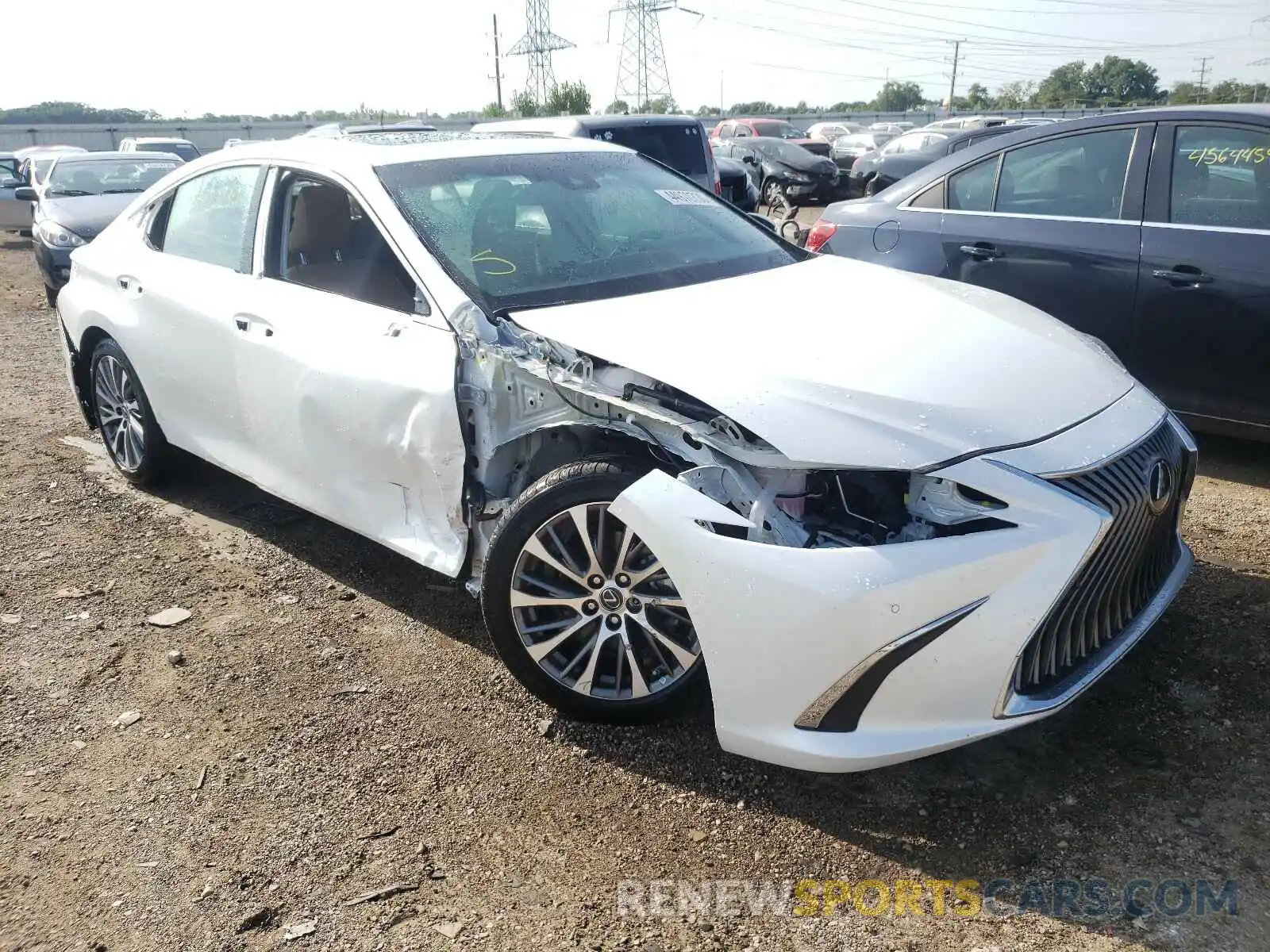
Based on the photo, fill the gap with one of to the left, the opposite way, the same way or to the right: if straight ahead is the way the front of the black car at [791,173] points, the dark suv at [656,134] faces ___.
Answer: the opposite way

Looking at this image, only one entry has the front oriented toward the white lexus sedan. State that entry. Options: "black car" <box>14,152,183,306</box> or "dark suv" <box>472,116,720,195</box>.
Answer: the black car

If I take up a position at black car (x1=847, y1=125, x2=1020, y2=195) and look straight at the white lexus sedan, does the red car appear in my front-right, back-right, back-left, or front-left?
back-right

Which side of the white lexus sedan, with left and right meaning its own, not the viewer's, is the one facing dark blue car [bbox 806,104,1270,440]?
left

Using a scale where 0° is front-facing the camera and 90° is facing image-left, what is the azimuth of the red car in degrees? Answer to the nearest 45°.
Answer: approximately 315°

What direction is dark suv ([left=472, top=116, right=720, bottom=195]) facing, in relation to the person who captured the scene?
facing away from the viewer and to the left of the viewer

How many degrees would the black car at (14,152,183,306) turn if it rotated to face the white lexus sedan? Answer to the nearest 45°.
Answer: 0° — it already faces it

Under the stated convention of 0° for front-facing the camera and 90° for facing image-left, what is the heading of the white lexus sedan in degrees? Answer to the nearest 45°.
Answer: approximately 315°

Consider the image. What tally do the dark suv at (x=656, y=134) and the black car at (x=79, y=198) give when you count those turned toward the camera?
1

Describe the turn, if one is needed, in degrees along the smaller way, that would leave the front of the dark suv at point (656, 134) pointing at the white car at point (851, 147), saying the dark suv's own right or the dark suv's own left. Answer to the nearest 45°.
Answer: approximately 45° to the dark suv's own right
